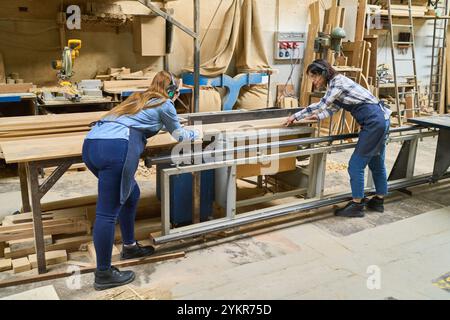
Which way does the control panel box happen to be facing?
toward the camera

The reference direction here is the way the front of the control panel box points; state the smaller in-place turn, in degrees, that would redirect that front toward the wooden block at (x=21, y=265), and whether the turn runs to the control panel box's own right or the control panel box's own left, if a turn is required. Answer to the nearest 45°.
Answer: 0° — it already faces it

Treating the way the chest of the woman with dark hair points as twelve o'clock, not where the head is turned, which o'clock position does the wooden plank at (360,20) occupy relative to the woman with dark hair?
The wooden plank is roughly at 3 o'clock from the woman with dark hair.

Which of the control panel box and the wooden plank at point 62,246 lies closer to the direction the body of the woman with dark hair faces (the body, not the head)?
the wooden plank

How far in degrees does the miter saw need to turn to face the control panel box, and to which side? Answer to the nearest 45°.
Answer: approximately 90° to its left

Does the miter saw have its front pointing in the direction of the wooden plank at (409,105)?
no

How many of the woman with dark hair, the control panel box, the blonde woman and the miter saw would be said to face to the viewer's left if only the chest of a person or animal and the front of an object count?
1

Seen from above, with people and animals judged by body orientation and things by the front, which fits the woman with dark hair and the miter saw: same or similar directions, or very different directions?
very different directions

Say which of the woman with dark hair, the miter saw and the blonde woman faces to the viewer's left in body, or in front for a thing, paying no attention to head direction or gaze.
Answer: the woman with dark hair

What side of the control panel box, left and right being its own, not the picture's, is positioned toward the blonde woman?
front

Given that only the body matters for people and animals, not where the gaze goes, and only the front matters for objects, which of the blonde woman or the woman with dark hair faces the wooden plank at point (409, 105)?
the blonde woman

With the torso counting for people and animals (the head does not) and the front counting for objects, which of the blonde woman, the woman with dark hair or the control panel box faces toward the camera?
the control panel box

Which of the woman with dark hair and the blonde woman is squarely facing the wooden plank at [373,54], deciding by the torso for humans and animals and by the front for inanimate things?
the blonde woman

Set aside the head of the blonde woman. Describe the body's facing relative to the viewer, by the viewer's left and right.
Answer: facing away from the viewer and to the right of the viewer

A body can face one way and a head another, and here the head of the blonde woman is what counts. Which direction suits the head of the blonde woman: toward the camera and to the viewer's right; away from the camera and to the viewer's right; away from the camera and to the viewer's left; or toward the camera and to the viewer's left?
away from the camera and to the viewer's right

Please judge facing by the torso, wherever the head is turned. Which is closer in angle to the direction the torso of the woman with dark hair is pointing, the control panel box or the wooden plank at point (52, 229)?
the wooden plank

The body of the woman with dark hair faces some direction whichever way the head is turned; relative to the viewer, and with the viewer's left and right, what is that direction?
facing to the left of the viewer

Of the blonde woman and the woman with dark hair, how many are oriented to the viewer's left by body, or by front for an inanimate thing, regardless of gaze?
1
